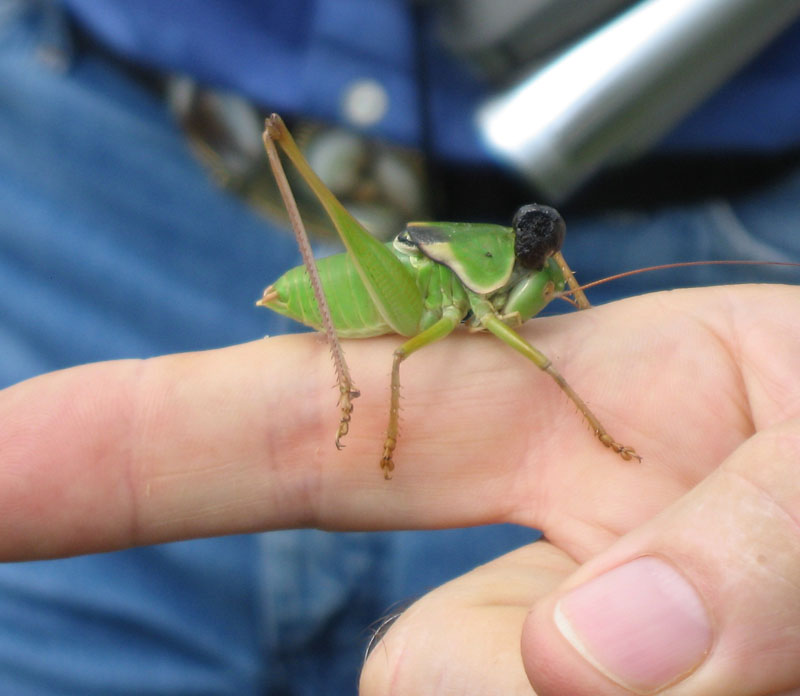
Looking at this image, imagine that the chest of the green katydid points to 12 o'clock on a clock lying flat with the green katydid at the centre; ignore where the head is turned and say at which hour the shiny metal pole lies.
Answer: The shiny metal pole is roughly at 9 o'clock from the green katydid.

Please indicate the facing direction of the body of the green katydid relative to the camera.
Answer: to the viewer's right
